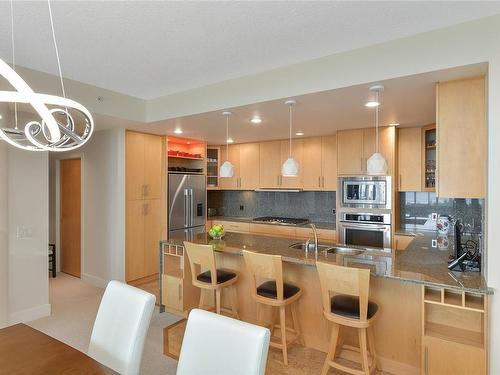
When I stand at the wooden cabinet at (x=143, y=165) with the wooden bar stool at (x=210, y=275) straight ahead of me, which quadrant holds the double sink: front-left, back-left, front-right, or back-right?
front-left

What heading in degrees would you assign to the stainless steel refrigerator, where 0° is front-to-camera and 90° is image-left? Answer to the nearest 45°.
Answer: approximately 315°

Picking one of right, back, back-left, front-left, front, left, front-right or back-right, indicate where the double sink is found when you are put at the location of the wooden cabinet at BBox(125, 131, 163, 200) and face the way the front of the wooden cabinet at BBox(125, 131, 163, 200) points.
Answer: front

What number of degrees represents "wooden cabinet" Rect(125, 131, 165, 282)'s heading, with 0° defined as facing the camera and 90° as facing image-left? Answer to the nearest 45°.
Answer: approximately 315°

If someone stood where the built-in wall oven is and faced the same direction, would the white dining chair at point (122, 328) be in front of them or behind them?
in front

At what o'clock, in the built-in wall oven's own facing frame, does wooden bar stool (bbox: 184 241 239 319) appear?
The wooden bar stool is roughly at 1 o'clock from the built-in wall oven.

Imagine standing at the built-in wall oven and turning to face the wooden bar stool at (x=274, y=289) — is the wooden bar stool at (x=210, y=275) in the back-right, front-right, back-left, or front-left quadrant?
front-right

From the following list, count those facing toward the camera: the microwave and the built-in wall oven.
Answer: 2

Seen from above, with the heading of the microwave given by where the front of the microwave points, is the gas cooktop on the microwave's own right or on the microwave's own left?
on the microwave's own right

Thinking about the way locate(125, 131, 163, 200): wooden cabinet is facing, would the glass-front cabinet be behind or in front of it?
in front

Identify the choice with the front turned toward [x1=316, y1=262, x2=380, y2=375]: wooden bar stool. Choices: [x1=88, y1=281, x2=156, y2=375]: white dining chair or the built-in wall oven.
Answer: the built-in wall oven

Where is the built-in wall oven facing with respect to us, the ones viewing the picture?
facing the viewer

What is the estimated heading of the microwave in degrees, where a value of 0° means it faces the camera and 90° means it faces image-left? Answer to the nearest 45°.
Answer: approximately 0°

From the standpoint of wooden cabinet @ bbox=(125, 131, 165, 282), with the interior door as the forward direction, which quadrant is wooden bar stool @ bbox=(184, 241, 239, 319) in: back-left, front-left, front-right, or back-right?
back-left

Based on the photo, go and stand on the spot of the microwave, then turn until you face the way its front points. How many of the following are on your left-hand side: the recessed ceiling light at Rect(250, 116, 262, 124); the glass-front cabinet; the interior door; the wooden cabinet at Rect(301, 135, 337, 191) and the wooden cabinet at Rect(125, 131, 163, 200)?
1
